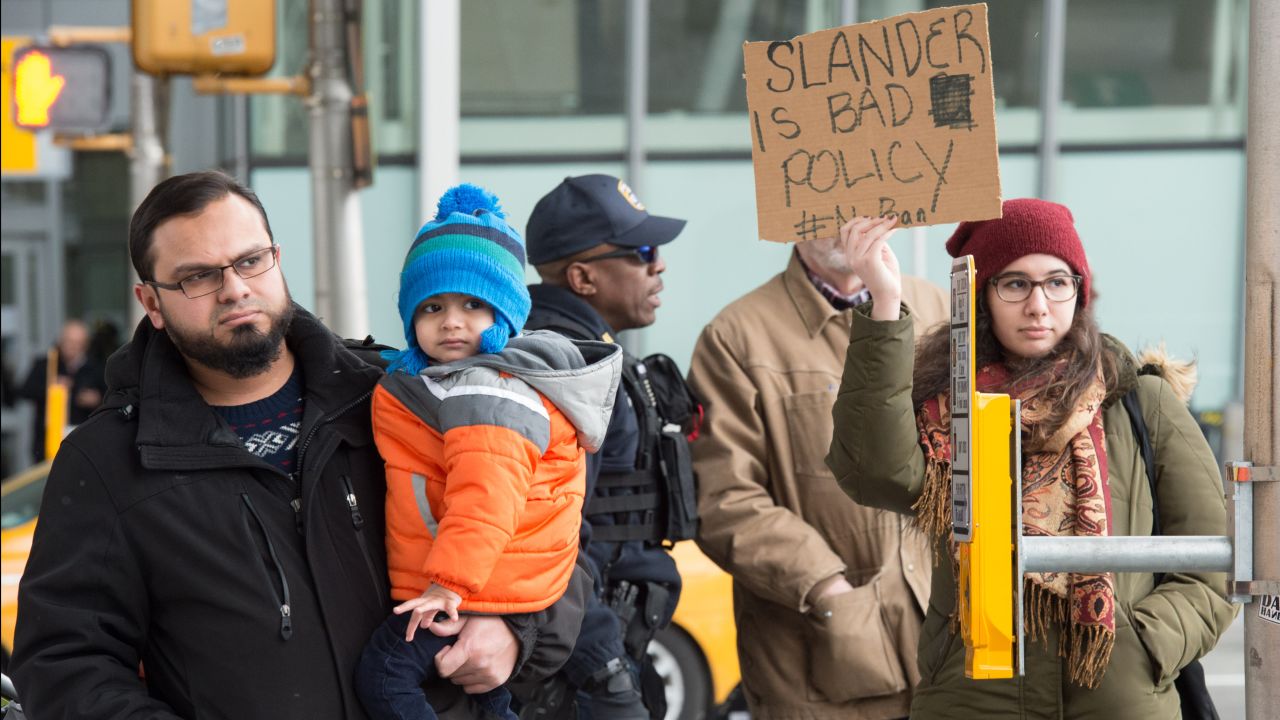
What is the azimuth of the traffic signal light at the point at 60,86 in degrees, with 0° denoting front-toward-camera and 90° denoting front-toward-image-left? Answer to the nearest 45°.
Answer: approximately 0°

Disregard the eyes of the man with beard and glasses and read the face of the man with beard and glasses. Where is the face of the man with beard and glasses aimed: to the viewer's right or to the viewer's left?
to the viewer's right

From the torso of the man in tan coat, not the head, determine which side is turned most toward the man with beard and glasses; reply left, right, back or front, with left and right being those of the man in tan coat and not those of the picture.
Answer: right

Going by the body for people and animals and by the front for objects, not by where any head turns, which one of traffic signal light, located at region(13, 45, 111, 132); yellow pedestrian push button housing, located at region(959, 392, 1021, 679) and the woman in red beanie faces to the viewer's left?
the yellow pedestrian push button housing

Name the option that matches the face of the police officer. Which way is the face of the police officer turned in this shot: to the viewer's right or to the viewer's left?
to the viewer's right

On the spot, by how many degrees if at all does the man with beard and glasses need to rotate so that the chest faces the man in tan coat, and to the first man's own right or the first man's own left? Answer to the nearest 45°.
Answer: approximately 90° to the first man's own left

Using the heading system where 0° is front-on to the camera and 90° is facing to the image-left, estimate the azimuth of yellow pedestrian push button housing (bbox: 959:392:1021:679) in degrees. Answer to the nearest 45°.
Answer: approximately 90°

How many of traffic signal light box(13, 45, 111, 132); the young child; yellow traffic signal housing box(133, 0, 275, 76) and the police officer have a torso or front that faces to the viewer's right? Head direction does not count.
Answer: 1

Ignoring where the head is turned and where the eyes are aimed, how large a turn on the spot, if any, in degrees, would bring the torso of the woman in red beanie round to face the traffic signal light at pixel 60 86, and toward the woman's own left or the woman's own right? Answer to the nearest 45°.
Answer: approximately 135° to the woman's own right

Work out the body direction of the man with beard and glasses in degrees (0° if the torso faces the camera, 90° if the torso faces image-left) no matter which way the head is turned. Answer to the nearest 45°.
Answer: approximately 315°

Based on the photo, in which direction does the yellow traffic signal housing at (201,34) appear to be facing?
away from the camera

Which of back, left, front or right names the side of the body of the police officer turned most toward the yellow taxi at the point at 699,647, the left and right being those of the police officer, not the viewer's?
left

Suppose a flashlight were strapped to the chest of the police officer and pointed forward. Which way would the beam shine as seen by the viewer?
to the viewer's right

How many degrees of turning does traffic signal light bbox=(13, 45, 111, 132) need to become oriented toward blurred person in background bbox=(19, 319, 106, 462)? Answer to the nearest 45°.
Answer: approximately 180°

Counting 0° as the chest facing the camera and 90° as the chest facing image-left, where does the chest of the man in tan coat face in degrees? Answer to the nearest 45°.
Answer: approximately 315°
